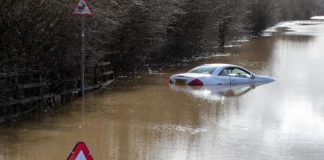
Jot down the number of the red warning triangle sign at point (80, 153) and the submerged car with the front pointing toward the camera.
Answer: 1

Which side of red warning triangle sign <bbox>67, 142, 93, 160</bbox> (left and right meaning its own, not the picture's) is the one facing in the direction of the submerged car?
back

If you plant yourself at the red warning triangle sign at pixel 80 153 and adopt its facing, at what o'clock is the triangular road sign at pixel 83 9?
The triangular road sign is roughly at 6 o'clock from the red warning triangle sign.

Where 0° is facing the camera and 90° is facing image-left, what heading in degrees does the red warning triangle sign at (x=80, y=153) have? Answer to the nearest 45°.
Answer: approximately 0°

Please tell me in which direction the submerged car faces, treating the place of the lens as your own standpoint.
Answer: facing away from the viewer and to the right of the viewer

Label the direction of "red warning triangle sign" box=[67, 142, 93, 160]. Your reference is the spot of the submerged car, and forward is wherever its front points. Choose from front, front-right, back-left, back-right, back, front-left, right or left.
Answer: back-right

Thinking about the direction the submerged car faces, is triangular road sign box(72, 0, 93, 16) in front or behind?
behind
